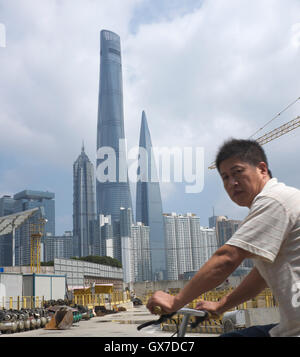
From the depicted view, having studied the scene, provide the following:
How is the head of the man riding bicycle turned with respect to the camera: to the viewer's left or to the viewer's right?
to the viewer's left

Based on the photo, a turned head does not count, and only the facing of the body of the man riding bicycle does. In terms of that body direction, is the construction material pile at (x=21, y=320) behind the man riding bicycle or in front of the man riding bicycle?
in front

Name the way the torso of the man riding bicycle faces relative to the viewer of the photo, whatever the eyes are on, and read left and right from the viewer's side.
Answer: facing away from the viewer and to the left of the viewer
